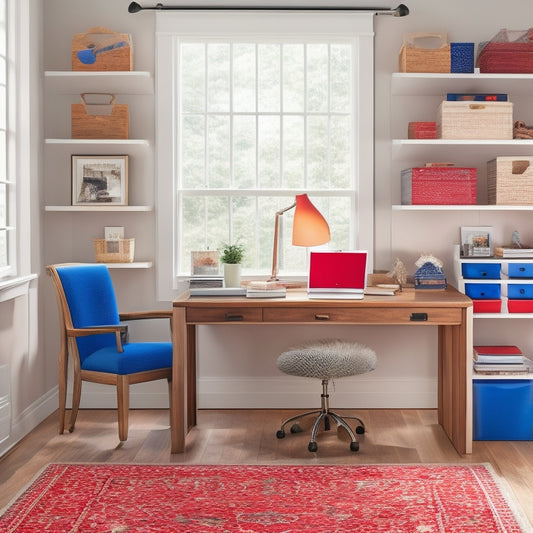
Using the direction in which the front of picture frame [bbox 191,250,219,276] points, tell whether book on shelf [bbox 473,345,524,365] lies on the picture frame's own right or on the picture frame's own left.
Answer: on the picture frame's own left

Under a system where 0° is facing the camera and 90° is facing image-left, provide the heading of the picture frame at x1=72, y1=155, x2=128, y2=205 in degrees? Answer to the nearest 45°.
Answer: approximately 0°

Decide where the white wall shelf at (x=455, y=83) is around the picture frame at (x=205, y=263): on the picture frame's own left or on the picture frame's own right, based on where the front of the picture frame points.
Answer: on the picture frame's own left

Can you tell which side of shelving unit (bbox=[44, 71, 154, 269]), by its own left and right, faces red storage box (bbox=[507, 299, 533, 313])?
left

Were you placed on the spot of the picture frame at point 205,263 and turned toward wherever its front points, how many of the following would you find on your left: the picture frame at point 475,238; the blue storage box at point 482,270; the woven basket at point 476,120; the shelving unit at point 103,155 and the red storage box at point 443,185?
4

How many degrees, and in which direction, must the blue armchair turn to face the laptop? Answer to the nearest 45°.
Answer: approximately 45° to its left
